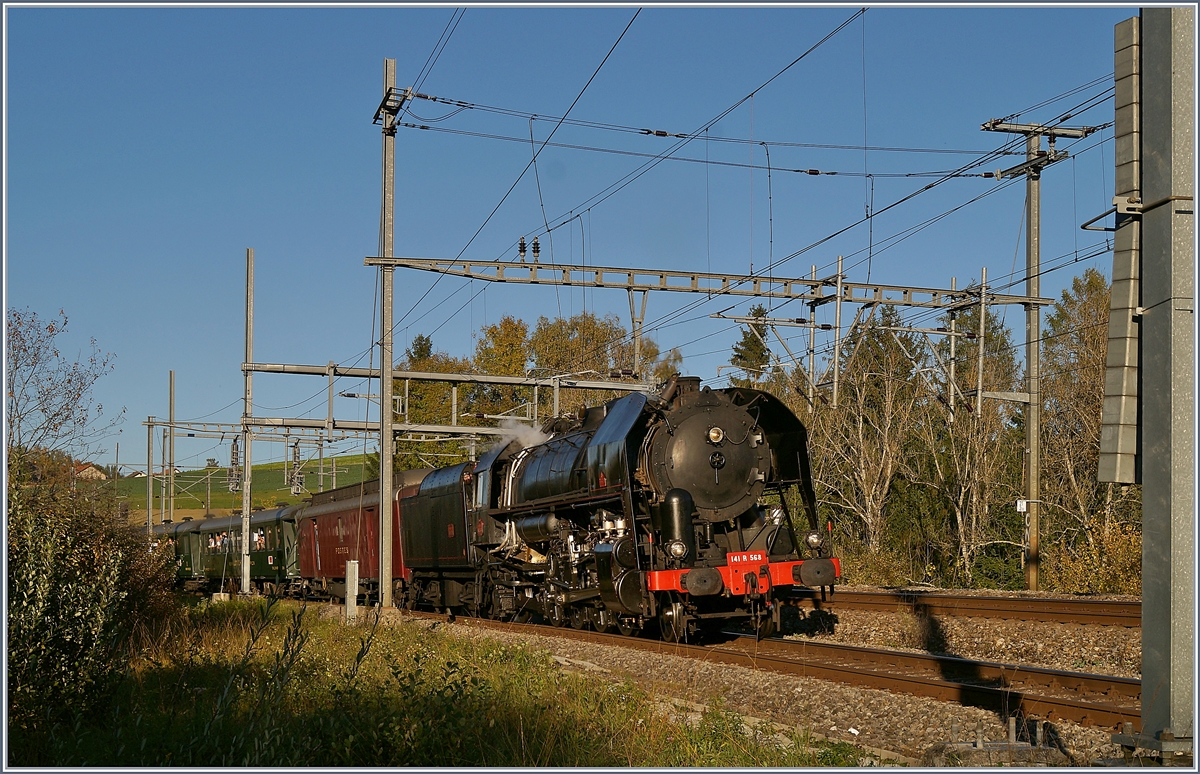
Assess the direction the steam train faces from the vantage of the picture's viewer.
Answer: facing the viewer and to the right of the viewer

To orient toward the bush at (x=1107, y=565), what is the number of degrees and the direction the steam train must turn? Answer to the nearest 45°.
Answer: approximately 90° to its left

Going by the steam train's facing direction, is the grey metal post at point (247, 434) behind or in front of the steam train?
behind

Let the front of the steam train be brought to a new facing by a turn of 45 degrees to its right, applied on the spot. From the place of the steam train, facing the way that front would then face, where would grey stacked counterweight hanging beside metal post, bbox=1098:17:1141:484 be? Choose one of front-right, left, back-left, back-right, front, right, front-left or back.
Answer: front

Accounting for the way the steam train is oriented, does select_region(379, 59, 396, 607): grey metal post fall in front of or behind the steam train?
behind

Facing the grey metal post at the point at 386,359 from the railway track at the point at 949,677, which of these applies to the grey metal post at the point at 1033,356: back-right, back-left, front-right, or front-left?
front-right

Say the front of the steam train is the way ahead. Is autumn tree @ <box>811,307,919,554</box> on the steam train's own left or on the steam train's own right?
on the steam train's own left

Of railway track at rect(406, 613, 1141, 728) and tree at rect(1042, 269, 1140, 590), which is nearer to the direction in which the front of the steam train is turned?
the railway track
